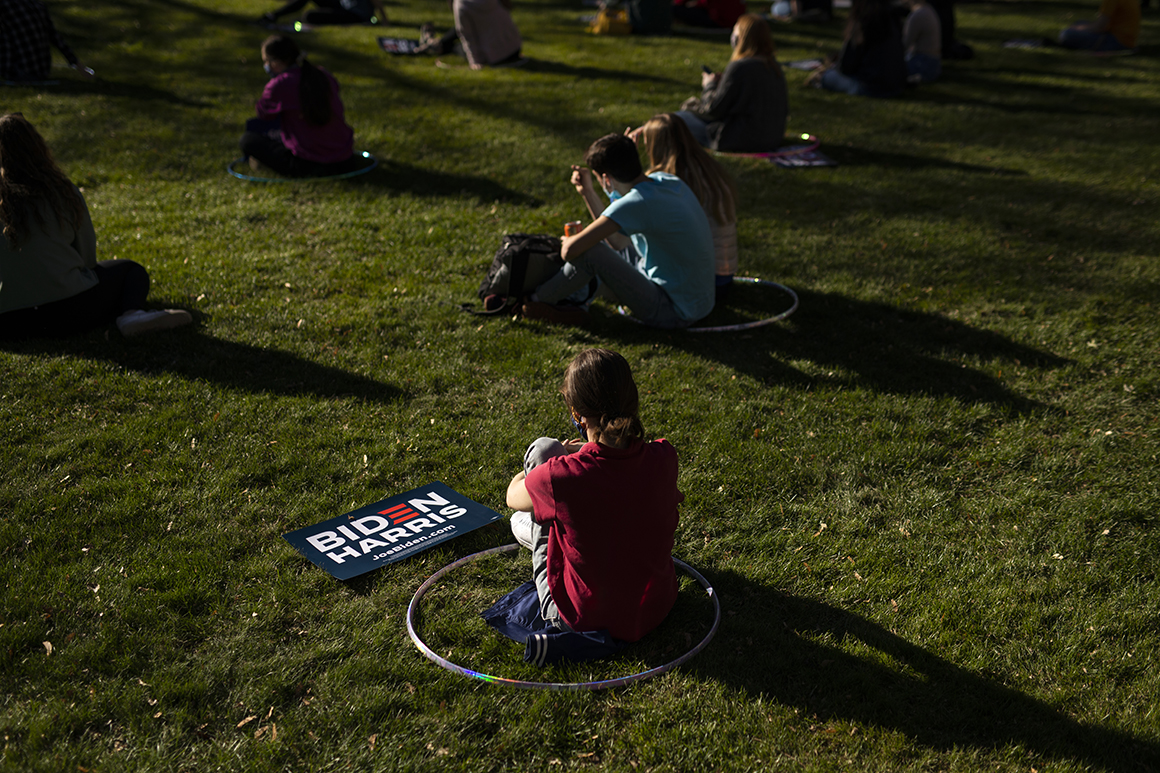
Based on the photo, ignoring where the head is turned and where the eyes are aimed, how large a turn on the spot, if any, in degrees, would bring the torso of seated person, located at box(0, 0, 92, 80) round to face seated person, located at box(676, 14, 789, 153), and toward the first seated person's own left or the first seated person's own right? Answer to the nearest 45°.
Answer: approximately 90° to the first seated person's own right

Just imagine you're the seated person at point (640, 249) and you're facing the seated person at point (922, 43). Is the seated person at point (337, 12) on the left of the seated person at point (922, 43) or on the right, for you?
left

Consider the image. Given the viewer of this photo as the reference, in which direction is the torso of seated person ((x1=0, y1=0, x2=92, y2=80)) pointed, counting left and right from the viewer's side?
facing away from the viewer and to the right of the viewer

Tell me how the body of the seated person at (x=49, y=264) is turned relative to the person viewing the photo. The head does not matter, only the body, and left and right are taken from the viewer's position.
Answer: facing away from the viewer and to the right of the viewer

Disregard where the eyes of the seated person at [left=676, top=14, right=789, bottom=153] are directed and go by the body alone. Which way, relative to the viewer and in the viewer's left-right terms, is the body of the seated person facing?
facing away from the viewer and to the left of the viewer

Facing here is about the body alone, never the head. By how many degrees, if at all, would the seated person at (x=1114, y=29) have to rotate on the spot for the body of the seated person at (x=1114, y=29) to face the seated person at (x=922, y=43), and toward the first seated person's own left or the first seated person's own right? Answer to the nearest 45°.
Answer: approximately 45° to the first seated person's own left

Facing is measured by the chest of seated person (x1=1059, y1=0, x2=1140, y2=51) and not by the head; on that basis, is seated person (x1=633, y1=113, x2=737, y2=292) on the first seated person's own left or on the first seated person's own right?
on the first seated person's own left

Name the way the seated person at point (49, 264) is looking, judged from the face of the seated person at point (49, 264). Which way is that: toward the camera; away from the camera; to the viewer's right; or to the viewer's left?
away from the camera

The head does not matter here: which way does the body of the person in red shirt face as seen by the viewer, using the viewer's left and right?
facing away from the viewer and to the left of the viewer
